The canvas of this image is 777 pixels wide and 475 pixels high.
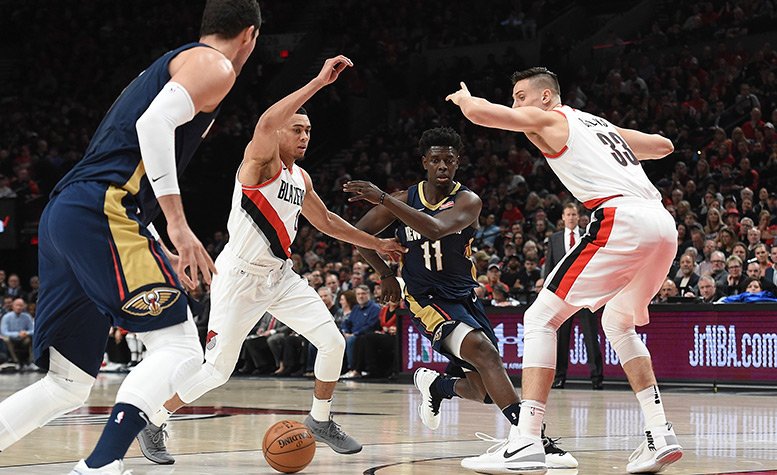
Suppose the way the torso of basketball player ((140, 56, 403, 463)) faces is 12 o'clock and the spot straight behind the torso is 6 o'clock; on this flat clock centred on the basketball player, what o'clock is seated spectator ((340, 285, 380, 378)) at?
The seated spectator is roughly at 8 o'clock from the basketball player.

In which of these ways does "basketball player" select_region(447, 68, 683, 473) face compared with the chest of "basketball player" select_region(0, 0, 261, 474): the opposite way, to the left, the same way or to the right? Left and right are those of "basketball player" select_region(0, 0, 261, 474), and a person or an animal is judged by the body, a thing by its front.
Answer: to the left

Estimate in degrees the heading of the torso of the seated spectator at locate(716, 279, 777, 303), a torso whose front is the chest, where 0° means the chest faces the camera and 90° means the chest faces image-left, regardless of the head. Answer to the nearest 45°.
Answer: approximately 0°

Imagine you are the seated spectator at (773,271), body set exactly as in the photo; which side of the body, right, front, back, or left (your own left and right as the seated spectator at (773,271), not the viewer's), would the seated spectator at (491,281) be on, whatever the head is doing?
right

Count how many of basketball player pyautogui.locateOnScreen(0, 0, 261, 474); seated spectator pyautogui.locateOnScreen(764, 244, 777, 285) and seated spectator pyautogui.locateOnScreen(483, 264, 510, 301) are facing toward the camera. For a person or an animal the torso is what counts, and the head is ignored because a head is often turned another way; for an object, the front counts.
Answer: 2

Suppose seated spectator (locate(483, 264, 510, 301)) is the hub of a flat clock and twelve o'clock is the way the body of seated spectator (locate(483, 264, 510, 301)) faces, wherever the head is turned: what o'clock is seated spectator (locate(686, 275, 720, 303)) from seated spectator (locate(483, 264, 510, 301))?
seated spectator (locate(686, 275, 720, 303)) is roughly at 10 o'clock from seated spectator (locate(483, 264, 510, 301)).

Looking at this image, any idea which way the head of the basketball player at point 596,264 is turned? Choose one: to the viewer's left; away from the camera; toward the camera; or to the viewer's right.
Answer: to the viewer's left

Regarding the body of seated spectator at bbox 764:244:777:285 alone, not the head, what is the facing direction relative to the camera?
toward the camera

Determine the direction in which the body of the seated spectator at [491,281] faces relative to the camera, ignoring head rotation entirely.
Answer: toward the camera

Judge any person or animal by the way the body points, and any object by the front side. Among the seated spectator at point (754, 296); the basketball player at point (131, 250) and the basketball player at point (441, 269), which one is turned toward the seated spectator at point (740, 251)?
the basketball player at point (131, 250)

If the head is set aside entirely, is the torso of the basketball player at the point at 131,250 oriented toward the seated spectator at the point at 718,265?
yes

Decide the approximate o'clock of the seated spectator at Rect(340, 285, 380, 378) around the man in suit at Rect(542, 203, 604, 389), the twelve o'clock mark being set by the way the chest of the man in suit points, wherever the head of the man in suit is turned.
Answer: The seated spectator is roughly at 4 o'clock from the man in suit.

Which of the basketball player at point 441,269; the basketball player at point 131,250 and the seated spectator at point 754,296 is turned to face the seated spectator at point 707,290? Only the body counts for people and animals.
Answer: the basketball player at point 131,250

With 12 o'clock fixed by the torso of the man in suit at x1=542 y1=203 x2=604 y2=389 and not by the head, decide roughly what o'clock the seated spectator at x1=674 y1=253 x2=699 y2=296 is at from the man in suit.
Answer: The seated spectator is roughly at 8 o'clock from the man in suit.

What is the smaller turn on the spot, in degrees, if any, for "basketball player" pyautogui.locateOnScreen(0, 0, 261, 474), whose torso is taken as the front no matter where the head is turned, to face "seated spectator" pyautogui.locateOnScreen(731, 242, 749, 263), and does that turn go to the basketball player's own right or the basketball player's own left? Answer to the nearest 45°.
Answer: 0° — they already face them
